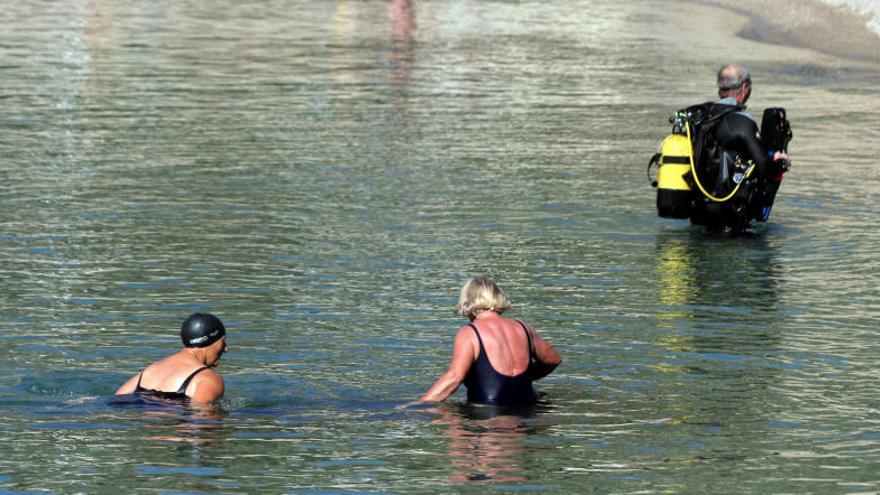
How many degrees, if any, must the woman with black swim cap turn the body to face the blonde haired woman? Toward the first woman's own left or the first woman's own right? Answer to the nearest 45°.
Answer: approximately 45° to the first woman's own right

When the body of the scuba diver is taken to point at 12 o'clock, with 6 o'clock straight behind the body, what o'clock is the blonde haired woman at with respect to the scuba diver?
The blonde haired woman is roughly at 5 o'clock from the scuba diver.

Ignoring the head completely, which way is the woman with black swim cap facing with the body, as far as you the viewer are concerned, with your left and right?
facing away from the viewer and to the right of the viewer

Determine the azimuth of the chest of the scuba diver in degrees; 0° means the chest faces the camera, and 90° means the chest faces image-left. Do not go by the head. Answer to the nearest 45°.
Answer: approximately 225°
